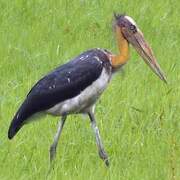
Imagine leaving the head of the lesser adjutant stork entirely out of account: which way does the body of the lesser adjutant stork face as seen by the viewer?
to the viewer's right
